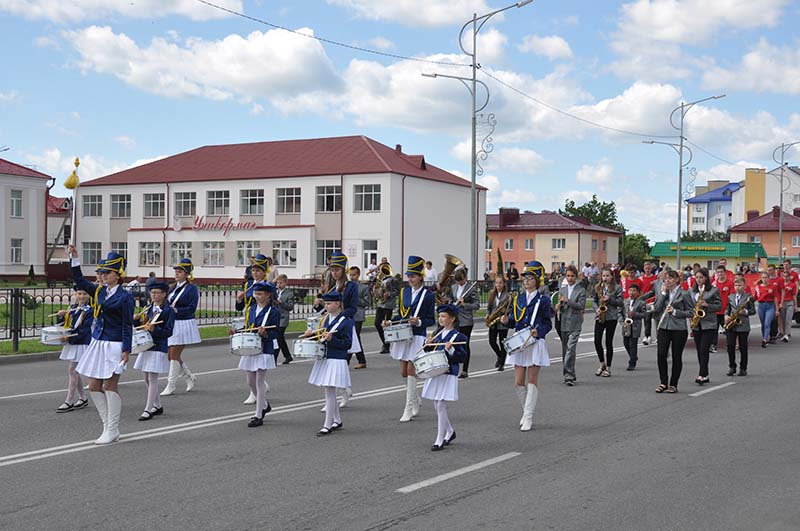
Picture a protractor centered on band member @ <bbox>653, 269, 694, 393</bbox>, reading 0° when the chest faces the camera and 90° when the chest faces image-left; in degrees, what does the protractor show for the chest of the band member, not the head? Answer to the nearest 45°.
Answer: approximately 45°

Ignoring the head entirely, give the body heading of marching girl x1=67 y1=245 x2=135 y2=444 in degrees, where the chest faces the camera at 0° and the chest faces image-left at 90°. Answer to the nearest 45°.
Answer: approximately 45°

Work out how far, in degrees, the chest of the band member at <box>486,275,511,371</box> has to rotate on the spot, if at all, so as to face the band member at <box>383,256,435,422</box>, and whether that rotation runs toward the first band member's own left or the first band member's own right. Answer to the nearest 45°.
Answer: approximately 45° to the first band member's own left

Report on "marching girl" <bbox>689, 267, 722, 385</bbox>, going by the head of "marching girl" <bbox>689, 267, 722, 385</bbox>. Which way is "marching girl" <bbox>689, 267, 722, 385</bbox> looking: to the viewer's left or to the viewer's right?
to the viewer's left

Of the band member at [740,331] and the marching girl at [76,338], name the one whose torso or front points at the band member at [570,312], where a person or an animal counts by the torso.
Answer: the band member at [740,331]

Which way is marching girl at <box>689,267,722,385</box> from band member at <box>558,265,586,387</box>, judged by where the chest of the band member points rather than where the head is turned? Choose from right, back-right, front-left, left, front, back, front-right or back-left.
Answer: back-left

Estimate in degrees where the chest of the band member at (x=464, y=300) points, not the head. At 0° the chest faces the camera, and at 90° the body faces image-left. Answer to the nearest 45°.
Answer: approximately 45°

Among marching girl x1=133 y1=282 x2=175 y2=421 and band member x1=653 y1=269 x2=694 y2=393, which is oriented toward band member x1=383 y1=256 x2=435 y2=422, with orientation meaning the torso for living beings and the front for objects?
band member x1=653 y1=269 x2=694 y2=393

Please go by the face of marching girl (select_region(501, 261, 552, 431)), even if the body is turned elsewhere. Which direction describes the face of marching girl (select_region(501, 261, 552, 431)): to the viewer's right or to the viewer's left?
to the viewer's left

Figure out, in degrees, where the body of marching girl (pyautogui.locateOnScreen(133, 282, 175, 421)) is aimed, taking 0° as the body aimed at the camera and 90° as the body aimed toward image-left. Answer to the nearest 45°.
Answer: approximately 45°
